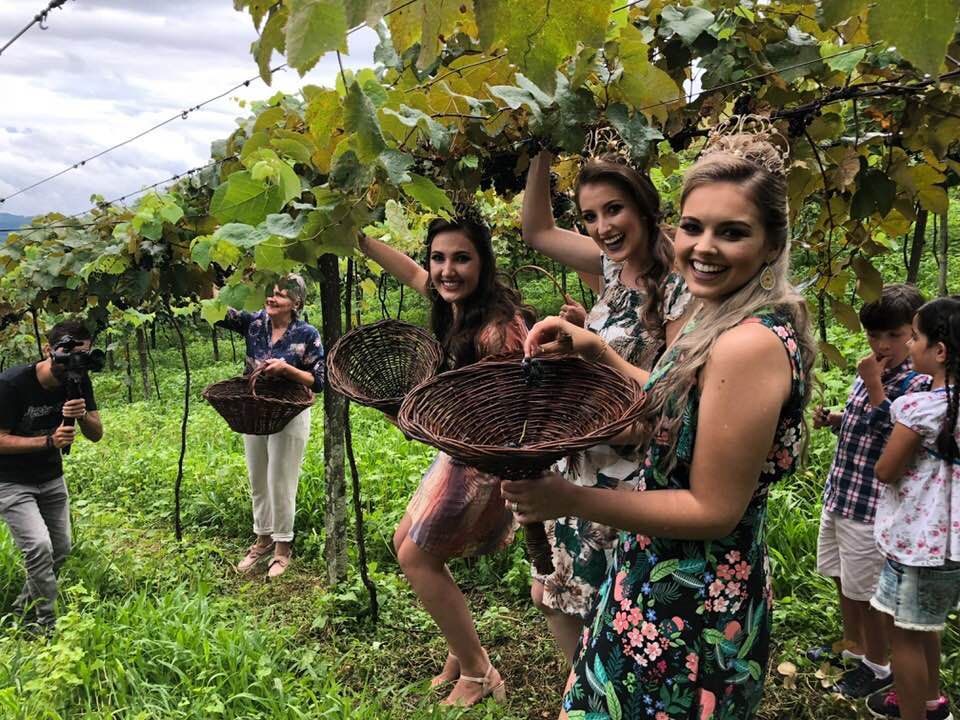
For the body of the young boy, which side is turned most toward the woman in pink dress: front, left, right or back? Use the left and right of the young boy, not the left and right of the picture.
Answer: front

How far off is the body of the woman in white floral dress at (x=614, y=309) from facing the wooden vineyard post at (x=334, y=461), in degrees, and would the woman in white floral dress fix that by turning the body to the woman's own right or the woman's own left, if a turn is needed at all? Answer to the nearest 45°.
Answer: approximately 90° to the woman's own right

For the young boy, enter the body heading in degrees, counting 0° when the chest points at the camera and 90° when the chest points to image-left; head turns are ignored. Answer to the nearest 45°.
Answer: approximately 45°

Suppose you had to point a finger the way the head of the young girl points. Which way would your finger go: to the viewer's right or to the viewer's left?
to the viewer's left

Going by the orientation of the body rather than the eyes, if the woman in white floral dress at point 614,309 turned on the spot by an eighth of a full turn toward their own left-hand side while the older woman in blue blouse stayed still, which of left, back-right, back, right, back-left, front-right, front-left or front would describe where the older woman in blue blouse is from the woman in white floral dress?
back-right

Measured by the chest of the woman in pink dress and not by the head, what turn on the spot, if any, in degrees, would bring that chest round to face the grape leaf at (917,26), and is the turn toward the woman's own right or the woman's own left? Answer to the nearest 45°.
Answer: approximately 45° to the woman's own left

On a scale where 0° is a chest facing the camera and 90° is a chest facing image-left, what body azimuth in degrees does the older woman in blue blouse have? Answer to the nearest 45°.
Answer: approximately 45°

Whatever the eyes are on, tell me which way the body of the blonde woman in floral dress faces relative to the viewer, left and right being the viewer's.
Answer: facing to the left of the viewer

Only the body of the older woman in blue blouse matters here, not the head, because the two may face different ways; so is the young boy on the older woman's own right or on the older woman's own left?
on the older woman's own left

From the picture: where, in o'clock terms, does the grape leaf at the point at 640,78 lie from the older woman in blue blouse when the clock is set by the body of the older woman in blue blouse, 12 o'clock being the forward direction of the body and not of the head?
The grape leaf is roughly at 10 o'clock from the older woman in blue blouse.

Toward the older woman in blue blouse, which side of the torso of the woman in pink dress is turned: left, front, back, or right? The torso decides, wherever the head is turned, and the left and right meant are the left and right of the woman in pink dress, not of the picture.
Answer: right

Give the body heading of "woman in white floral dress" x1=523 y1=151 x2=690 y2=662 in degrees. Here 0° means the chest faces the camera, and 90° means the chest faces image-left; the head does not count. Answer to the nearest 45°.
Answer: approximately 45°
